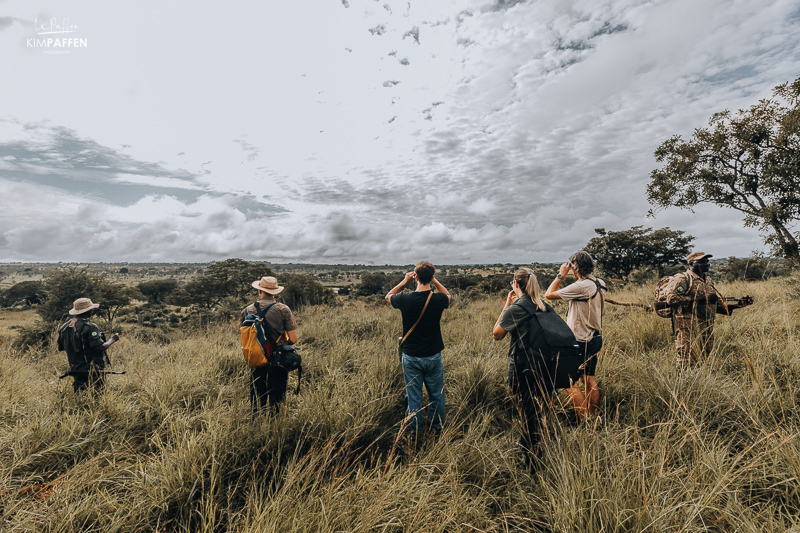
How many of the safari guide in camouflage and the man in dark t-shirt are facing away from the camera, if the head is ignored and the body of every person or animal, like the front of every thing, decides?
1

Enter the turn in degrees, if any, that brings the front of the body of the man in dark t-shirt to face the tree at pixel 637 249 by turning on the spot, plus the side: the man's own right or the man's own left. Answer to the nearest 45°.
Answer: approximately 45° to the man's own right

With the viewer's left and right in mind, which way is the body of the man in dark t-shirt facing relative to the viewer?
facing away from the viewer

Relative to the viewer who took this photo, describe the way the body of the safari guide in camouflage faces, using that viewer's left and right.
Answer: facing the viewer and to the right of the viewer

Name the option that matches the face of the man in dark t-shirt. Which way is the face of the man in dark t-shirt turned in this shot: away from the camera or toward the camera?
away from the camera

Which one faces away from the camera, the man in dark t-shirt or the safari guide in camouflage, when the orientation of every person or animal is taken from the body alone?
the man in dark t-shirt

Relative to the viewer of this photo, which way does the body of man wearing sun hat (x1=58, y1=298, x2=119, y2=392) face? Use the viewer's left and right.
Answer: facing away from the viewer and to the right of the viewer

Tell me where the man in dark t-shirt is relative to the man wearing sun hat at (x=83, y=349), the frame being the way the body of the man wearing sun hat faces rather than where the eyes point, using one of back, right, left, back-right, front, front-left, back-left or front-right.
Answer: right

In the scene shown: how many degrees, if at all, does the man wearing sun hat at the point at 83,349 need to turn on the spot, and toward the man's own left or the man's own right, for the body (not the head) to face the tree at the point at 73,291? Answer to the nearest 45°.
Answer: approximately 45° to the man's own left

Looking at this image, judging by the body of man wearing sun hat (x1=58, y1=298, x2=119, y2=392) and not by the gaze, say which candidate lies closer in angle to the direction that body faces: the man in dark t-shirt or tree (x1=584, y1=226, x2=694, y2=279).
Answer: the tree
